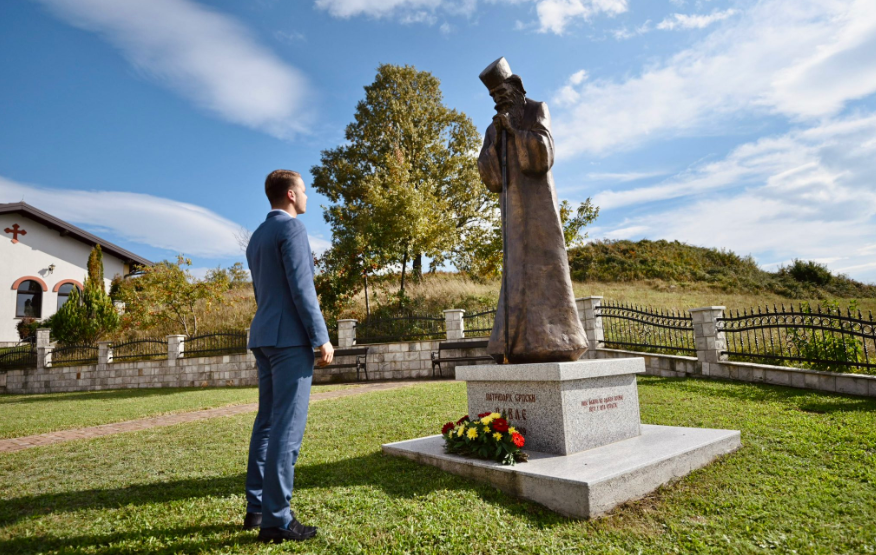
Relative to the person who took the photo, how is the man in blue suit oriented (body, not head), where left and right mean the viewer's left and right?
facing away from the viewer and to the right of the viewer

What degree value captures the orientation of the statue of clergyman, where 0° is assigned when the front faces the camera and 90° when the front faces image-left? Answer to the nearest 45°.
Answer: approximately 45°

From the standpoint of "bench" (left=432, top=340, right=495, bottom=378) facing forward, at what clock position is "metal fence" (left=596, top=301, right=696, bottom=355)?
The metal fence is roughly at 10 o'clock from the bench.

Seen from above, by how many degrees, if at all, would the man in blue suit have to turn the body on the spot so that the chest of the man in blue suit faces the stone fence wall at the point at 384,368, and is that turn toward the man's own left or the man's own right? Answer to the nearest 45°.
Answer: approximately 45° to the man's own left

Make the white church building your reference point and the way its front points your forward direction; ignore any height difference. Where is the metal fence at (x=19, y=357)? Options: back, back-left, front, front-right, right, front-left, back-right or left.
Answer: front-right

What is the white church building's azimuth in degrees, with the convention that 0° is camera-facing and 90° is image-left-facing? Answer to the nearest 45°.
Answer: approximately 315°

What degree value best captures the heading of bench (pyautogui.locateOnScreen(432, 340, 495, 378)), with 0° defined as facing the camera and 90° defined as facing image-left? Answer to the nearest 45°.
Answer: approximately 0°

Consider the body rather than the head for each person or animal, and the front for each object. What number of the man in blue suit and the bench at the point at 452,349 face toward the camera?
1

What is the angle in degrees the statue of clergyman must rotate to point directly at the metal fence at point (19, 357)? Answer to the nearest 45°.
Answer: approximately 90° to its right

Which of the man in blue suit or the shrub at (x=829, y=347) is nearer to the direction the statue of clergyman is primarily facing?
the man in blue suit
